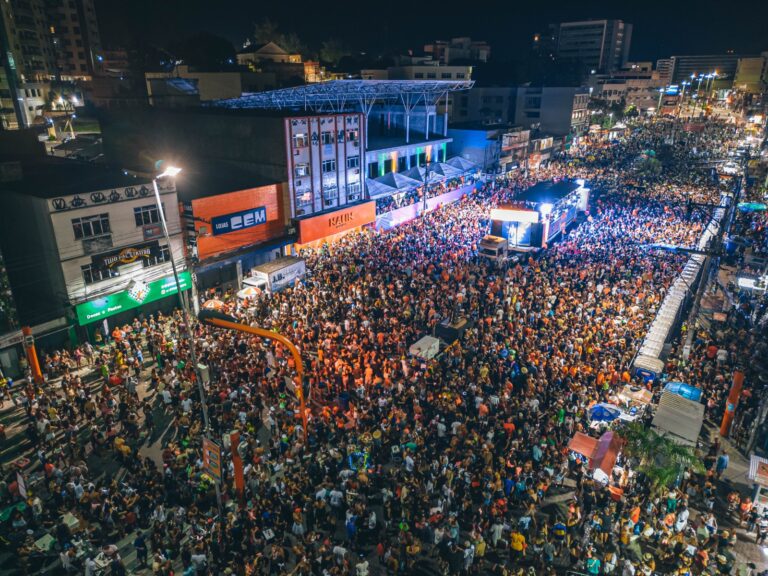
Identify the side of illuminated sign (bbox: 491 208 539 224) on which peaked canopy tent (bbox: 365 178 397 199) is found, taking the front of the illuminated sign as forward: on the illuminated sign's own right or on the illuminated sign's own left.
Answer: on the illuminated sign's own right

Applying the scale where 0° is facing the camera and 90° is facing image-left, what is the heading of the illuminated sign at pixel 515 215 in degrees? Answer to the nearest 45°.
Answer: approximately 0°

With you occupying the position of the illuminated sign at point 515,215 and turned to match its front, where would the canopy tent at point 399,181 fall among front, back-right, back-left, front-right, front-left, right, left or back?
back-right

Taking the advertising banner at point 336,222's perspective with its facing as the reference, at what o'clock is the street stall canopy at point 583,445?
The street stall canopy is roughly at 1 o'clock from the advertising banner.

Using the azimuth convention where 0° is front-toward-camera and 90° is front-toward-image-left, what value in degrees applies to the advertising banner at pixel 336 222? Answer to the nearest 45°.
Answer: approximately 315°

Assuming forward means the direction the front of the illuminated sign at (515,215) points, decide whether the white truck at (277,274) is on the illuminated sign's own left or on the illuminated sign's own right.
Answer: on the illuminated sign's own right

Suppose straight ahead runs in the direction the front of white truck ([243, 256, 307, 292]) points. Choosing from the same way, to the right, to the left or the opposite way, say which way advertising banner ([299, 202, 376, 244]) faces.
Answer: to the left

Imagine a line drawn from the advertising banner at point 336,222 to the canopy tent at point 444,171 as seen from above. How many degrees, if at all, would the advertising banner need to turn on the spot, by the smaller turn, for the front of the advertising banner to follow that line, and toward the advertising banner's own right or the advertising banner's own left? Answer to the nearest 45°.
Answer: approximately 90° to the advertising banner's own left

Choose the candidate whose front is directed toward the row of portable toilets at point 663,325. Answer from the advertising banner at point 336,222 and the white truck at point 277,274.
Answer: the advertising banner
